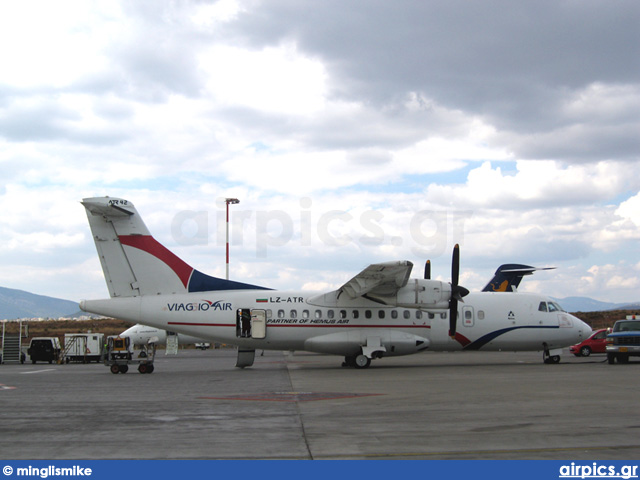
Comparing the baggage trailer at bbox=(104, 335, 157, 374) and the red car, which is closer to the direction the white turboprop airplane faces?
the red car

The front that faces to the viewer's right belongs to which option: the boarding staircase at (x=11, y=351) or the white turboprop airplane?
the white turboprop airplane

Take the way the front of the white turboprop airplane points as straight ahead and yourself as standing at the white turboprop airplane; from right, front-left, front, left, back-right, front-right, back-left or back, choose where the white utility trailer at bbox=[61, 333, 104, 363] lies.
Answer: back-left

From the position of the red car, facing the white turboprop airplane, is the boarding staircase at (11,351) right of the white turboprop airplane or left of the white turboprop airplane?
right

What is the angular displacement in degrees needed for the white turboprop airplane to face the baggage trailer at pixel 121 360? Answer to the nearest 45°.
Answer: approximately 180°

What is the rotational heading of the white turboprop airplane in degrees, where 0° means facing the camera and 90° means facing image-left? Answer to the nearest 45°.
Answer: approximately 270°
